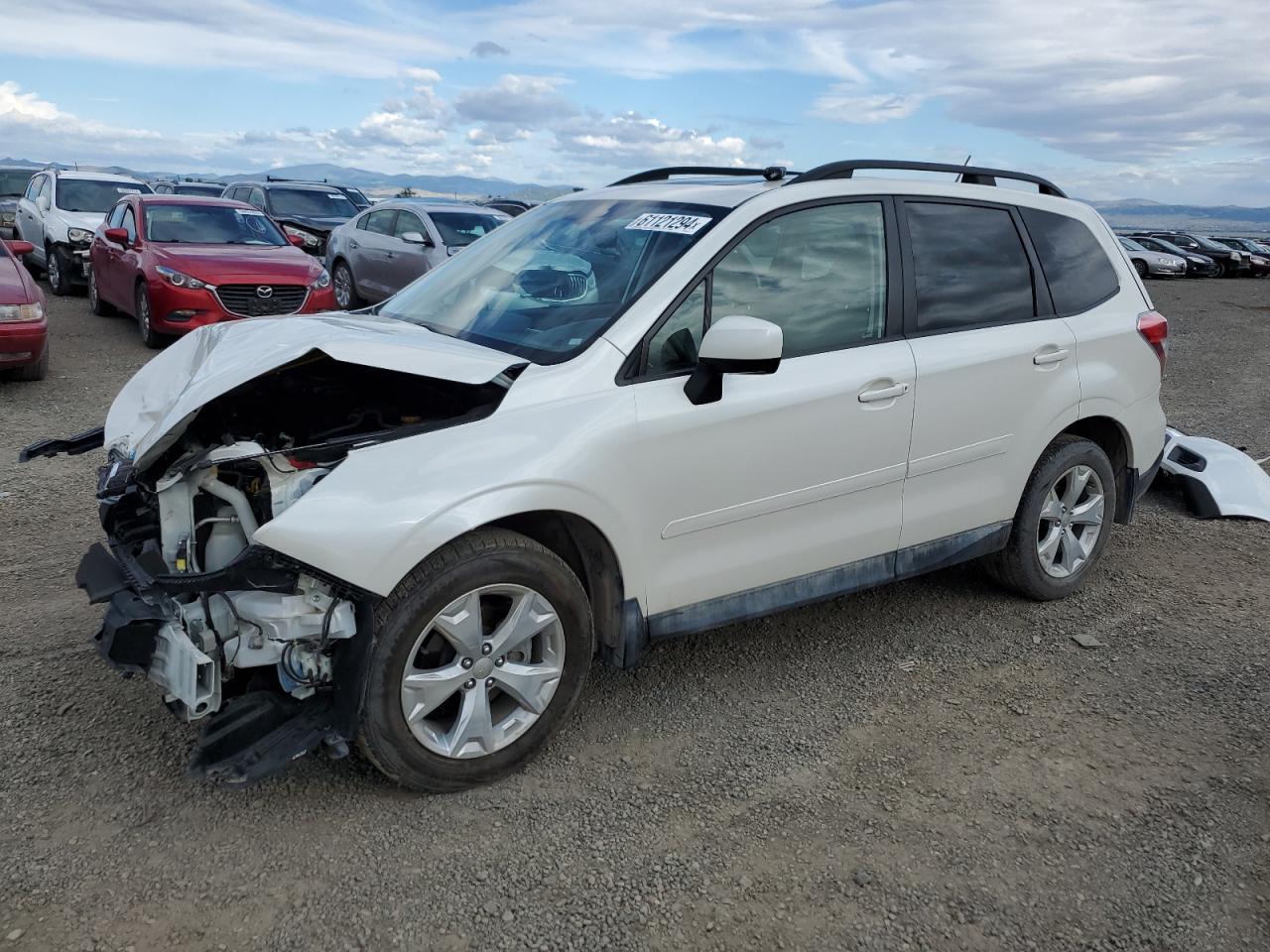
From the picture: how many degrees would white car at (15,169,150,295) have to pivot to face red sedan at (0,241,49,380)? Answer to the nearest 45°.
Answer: approximately 45° to its right

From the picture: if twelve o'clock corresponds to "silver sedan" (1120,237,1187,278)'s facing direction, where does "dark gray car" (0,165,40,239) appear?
The dark gray car is roughly at 3 o'clock from the silver sedan.

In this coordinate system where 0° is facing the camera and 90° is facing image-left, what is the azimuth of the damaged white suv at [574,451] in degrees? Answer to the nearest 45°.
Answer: approximately 45°

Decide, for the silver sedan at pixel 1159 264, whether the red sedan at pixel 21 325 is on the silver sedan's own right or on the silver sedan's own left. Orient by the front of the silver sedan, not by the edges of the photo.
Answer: on the silver sedan's own right

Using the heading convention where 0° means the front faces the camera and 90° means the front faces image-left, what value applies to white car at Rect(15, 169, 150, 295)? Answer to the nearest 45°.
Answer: approximately 315°

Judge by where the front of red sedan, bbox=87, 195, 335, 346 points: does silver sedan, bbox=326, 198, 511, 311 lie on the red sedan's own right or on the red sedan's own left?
on the red sedan's own left

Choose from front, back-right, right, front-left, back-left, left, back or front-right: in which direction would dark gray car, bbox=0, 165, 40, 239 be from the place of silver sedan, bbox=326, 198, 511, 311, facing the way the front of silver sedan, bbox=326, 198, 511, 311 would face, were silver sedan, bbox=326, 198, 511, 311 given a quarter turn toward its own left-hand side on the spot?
left

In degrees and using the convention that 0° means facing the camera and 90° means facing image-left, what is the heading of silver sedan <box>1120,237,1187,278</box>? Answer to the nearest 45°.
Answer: approximately 315°

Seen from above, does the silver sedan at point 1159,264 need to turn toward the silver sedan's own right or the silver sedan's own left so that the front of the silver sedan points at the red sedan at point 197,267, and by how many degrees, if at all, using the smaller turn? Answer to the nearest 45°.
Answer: approximately 45° to the silver sedan's own right
